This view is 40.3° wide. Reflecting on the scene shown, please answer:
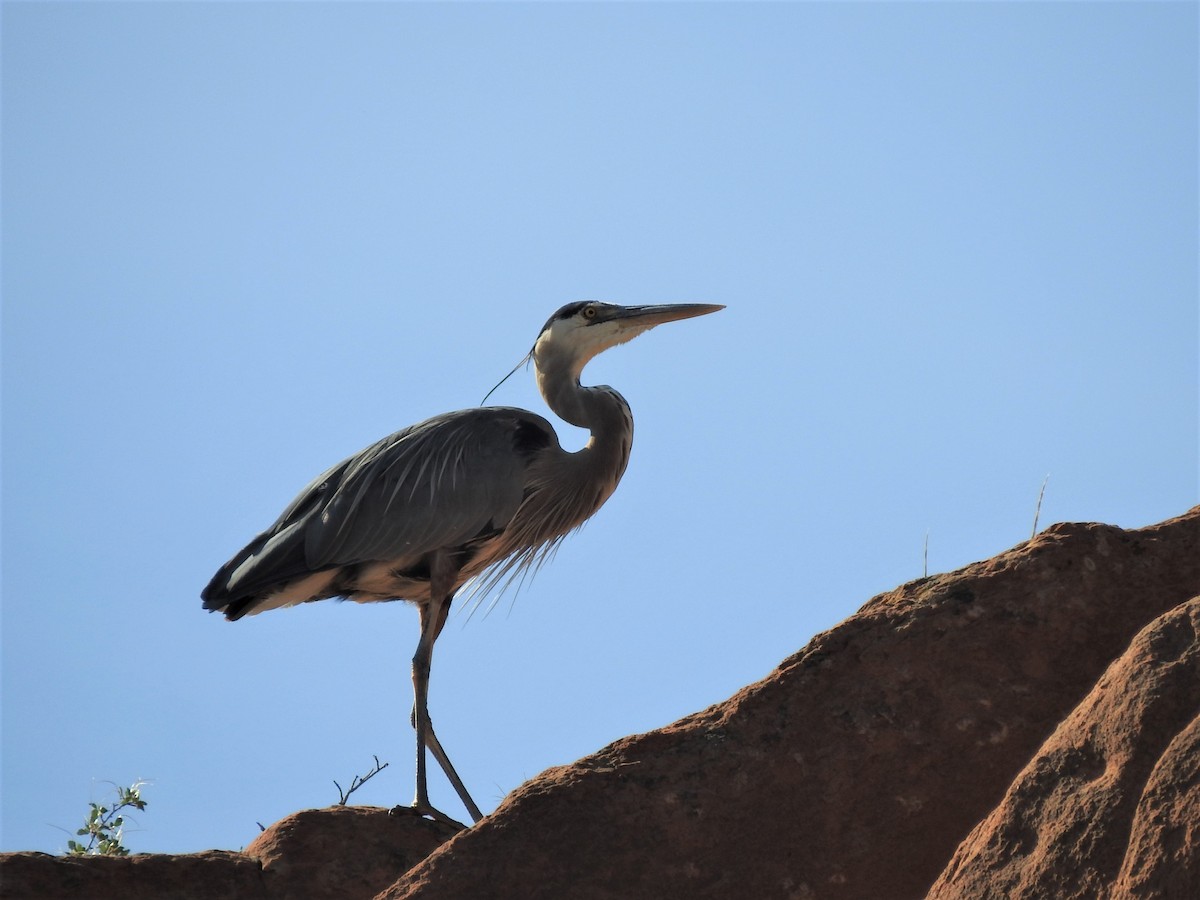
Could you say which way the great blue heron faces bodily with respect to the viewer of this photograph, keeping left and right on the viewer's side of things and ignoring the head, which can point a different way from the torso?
facing to the right of the viewer
